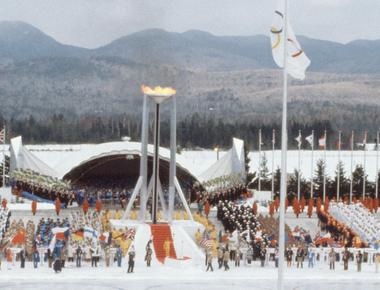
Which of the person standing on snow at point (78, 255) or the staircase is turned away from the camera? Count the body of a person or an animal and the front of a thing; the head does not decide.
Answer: the person standing on snow

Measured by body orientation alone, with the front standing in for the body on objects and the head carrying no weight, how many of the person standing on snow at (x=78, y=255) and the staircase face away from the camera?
1

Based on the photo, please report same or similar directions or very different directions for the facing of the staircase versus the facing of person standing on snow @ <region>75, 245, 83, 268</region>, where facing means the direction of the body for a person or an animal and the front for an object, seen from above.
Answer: very different directions

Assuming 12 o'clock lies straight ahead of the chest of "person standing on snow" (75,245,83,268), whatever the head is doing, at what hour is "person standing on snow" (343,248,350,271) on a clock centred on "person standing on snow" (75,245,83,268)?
"person standing on snow" (343,248,350,271) is roughly at 3 o'clock from "person standing on snow" (75,245,83,268).

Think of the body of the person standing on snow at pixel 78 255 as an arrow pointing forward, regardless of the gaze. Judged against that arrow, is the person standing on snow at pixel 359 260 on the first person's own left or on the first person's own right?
on the first person's own right

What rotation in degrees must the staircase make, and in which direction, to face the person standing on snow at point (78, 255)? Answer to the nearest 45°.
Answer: approximately 45° to its right

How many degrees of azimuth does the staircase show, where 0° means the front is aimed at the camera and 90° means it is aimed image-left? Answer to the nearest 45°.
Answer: approximately 0°

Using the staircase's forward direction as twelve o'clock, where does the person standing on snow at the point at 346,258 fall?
The person standing on snow is roughly at 10 o'clock from the staircase.

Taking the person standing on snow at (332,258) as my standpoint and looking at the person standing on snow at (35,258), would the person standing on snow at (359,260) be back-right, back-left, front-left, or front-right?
back-left

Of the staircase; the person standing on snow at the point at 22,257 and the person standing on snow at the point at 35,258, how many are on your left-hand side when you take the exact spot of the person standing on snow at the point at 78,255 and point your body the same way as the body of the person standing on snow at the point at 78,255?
2

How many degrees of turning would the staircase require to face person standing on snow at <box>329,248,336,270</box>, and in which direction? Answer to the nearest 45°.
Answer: approximately 45° to its left

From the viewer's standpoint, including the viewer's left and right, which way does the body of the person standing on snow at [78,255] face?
facing away from the viewer

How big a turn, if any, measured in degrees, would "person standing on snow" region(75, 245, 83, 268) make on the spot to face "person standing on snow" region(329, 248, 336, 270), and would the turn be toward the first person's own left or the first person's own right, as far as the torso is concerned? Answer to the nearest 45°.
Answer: approximately 90° to the first person's own right

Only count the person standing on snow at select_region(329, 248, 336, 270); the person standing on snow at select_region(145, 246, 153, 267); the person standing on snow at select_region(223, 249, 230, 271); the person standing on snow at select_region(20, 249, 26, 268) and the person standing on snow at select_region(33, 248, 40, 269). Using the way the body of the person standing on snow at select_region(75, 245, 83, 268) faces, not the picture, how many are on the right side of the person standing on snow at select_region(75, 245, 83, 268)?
3

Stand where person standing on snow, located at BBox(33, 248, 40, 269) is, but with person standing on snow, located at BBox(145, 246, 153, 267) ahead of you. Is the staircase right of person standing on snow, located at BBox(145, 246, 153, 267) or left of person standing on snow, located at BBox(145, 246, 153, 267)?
left

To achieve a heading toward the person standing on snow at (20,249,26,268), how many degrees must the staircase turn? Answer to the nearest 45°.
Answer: approximately 45° to its right
